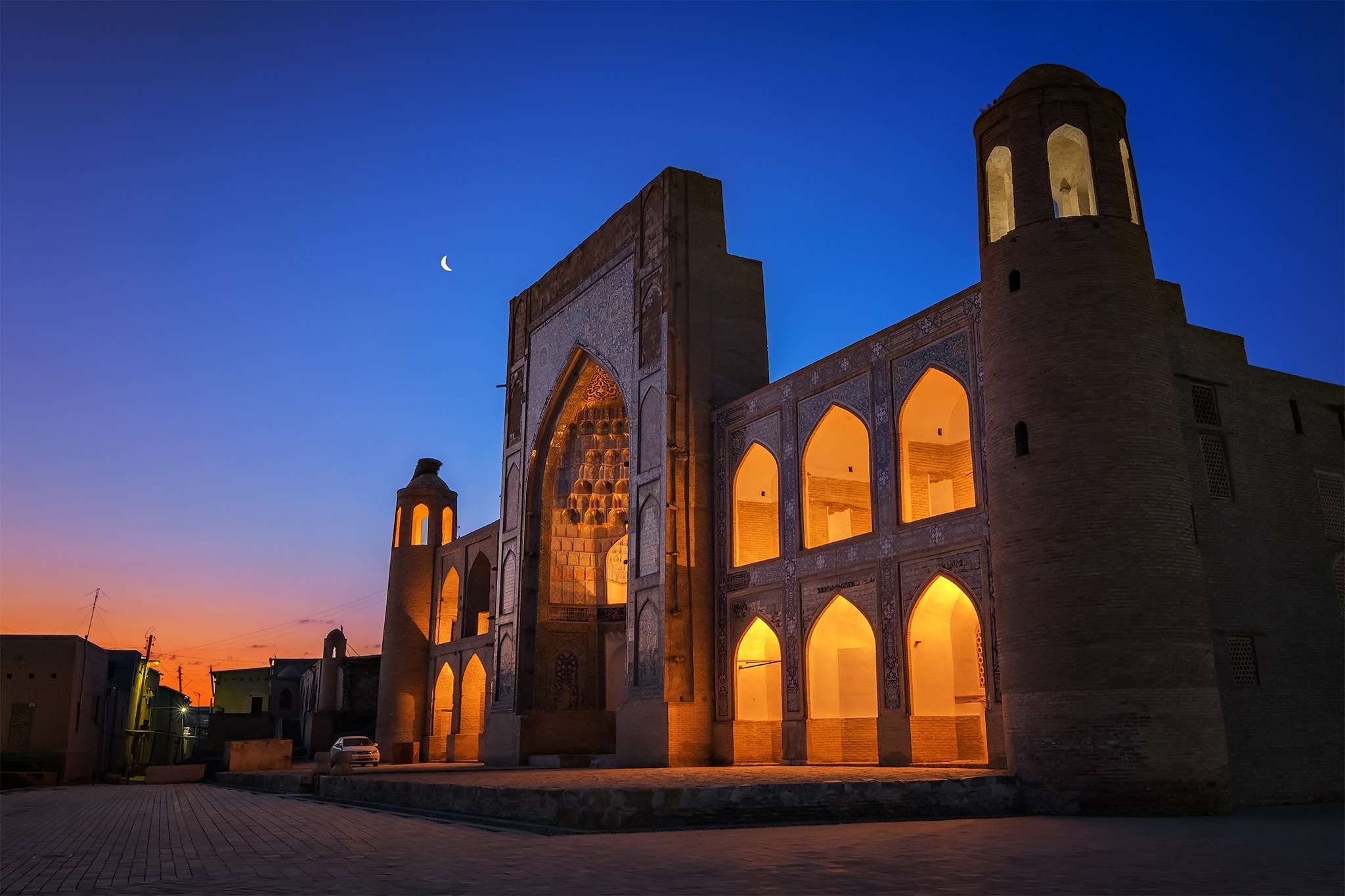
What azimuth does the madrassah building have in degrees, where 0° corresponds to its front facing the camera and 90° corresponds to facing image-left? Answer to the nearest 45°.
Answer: approximately 45°

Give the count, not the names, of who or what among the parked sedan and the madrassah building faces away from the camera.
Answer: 0

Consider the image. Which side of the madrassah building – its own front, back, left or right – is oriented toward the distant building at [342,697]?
right

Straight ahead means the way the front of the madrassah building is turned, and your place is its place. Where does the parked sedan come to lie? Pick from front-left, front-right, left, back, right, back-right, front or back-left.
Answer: right

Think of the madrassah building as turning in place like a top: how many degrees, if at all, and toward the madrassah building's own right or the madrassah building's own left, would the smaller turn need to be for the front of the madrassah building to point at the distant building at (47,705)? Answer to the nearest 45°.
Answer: approximately 90° to the madrassah building's own right
